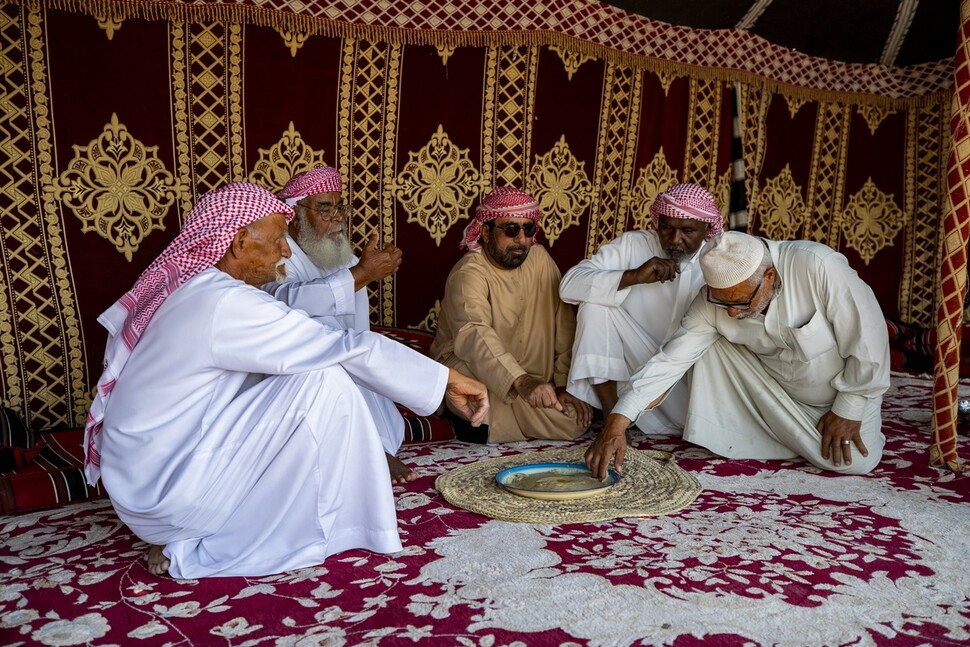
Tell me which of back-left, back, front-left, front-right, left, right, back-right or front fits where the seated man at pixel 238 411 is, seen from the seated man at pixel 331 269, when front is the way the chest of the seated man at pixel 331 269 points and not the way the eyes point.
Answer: front-right

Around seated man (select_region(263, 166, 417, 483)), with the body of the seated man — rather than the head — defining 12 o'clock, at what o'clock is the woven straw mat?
The woven straw mat is roughly at 12 o'clock from the seated man.

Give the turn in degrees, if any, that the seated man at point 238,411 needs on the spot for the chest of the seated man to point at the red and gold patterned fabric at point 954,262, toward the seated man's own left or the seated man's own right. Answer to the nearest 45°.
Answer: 0° — they already face it

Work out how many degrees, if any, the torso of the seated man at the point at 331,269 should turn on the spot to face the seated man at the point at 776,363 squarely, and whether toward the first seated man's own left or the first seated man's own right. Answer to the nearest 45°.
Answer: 0° — they already face them

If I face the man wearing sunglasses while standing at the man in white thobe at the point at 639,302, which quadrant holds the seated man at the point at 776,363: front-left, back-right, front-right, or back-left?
back-left

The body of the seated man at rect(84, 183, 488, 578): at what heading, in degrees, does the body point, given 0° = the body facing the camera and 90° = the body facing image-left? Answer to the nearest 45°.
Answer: approximately 270°

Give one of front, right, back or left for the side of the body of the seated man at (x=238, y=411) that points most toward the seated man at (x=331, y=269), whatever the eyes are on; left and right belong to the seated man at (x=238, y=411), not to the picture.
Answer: left

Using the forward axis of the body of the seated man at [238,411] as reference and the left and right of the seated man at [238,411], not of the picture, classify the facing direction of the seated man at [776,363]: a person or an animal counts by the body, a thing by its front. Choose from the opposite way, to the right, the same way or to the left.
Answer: the opposite way

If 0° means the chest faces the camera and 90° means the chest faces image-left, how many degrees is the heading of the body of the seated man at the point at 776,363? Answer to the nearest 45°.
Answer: approximately 45°

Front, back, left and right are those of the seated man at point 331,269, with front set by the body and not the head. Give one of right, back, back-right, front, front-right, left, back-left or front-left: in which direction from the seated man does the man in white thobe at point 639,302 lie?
front-left

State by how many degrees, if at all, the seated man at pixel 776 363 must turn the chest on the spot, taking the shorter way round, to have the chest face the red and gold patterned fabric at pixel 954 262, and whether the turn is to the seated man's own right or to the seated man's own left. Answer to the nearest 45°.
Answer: approximately 135° to the seated man's own left

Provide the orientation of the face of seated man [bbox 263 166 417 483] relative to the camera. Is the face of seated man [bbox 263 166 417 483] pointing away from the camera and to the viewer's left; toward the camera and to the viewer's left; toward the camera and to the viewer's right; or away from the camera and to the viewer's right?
toward the camera and to the viewer's right

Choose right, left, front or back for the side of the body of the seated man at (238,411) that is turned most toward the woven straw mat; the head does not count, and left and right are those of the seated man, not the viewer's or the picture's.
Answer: front

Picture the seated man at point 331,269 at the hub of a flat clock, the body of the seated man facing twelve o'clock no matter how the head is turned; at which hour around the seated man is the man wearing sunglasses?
The man wearing sunglasses is roughly at 10 o'clock from the seated man.

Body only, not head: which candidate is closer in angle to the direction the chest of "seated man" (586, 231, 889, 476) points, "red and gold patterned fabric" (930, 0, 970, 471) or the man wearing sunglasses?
the man wearing sunglasses

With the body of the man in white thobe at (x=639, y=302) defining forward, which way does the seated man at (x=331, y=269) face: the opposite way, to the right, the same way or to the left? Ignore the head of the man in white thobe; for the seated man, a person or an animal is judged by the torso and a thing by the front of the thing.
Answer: to the left

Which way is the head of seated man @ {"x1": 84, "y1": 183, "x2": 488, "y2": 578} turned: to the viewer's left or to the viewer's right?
to the viewer's right

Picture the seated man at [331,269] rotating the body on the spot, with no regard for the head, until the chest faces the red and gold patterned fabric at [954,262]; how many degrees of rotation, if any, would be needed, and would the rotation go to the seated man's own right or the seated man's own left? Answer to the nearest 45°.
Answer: approximately 45° to the seated man's own left

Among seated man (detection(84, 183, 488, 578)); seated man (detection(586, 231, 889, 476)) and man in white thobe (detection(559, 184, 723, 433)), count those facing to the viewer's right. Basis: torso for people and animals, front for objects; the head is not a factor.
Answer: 1

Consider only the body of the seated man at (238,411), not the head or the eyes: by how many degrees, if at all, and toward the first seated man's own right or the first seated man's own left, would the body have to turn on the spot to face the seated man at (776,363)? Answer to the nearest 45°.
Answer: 0° — they already face them
